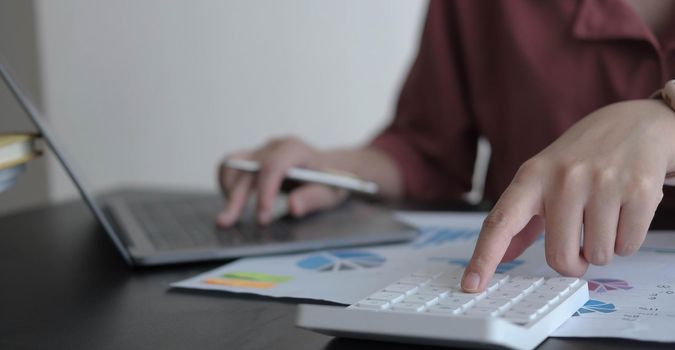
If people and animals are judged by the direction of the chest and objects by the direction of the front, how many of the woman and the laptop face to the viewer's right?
1

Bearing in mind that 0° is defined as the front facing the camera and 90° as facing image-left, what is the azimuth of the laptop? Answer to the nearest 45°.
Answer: approximately 270°

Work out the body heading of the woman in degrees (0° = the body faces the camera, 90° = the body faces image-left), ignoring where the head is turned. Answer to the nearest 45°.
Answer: approximately 45°
